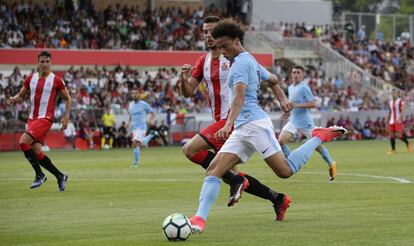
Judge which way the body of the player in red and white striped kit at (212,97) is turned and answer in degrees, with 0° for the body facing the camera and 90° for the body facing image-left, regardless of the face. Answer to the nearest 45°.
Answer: approximately 45°

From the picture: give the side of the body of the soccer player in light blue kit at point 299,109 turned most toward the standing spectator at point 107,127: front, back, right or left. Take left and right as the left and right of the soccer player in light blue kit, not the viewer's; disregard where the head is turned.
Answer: right

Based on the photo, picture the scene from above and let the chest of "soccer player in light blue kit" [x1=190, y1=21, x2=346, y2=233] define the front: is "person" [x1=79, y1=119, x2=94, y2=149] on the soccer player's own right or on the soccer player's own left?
on the soccer player's own right

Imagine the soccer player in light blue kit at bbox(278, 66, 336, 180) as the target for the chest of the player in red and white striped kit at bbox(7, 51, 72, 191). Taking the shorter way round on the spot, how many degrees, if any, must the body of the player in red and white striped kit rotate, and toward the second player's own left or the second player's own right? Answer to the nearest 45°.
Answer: approximately 135° to the second player's own left

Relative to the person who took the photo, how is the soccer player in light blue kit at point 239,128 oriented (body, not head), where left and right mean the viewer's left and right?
facing to the left of the viewer
